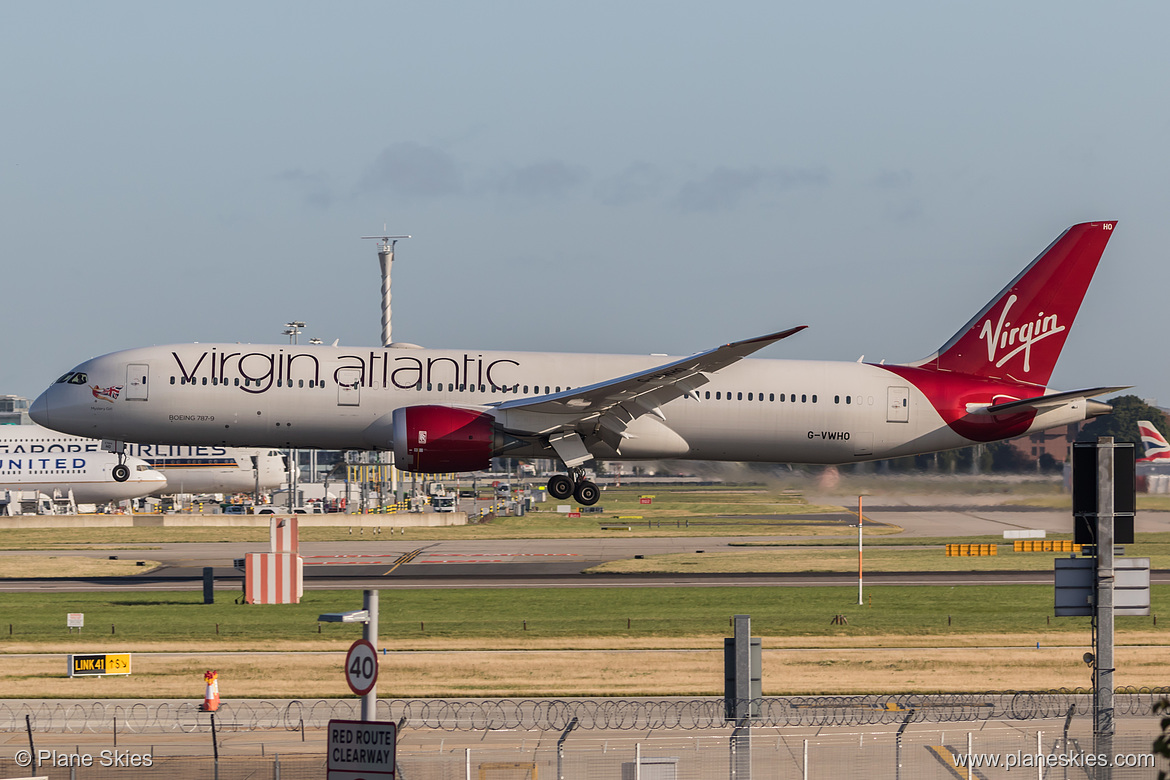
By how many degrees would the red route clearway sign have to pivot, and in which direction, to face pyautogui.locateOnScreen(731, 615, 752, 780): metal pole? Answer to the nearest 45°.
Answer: approximately 135° to its left

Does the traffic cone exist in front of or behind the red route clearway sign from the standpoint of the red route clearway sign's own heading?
behind

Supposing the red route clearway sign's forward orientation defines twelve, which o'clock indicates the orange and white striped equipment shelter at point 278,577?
The orange and white striped equipment shelter is roughly at 6 o'clock from the red route clearway sign.

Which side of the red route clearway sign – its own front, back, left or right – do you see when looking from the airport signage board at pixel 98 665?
back

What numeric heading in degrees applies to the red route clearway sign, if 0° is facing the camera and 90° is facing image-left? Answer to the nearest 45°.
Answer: approximately 0°
